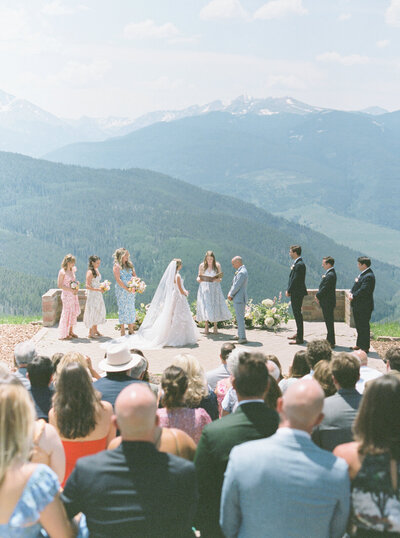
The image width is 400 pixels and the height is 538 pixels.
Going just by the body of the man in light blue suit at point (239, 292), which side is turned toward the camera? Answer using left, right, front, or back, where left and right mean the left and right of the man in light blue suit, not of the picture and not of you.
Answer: left

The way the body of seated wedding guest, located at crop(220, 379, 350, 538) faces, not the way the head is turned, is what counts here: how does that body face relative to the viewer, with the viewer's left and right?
facing away from the viewer

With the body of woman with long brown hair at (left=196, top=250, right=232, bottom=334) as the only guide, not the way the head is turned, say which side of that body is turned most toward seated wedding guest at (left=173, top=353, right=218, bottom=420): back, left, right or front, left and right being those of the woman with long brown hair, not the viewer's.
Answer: front

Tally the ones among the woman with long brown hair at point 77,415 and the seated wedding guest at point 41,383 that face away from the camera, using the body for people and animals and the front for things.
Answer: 2

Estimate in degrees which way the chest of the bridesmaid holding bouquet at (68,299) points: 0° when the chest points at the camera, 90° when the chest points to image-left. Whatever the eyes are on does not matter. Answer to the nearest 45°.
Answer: approximately 315°

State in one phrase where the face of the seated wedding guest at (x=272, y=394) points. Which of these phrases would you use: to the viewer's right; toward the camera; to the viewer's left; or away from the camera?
away from the camera

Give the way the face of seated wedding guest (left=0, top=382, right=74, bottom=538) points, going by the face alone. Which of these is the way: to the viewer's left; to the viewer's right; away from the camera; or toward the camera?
away from the camera

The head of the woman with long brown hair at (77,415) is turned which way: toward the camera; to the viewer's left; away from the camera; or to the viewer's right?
away from the camera

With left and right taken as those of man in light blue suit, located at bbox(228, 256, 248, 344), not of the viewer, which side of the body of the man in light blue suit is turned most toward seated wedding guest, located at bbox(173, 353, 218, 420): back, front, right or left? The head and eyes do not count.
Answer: left

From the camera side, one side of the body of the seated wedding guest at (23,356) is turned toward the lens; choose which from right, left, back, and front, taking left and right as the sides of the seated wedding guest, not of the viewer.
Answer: back

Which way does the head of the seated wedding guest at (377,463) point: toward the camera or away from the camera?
away from the camera

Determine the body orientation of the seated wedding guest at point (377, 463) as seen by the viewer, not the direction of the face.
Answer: away from the camera

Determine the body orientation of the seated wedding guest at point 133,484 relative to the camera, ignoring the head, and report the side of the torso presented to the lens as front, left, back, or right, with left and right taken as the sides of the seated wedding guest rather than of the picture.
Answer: back

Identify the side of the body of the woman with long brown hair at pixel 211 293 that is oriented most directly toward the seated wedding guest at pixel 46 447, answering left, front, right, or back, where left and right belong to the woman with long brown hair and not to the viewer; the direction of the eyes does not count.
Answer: front

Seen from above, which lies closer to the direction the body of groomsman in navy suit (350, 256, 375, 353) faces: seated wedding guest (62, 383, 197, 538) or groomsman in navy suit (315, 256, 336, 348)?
the groomsman in navy suit

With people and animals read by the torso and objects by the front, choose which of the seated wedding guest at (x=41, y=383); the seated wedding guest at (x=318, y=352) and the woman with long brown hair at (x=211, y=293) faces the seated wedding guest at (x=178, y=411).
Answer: the woman with long brown hair

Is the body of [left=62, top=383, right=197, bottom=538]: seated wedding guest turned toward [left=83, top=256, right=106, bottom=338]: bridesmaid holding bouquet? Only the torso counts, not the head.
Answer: yes

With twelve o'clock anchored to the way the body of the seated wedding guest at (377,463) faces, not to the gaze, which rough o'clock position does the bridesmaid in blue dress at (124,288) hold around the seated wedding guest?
The bridesmaid in blue dress is roughly at 11 o'clock from the seated wedding guest.

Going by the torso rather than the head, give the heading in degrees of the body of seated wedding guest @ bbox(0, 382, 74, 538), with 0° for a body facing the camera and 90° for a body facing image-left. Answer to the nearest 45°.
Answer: approximately 180°

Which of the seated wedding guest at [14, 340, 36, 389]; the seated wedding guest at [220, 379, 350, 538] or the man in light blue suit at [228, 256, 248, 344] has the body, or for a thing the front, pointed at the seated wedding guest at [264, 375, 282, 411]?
the seated wedding guest at [220, 379, 350, 538]

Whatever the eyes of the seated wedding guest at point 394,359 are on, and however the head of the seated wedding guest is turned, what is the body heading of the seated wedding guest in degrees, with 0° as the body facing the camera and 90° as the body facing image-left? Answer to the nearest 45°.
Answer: approximately 135°

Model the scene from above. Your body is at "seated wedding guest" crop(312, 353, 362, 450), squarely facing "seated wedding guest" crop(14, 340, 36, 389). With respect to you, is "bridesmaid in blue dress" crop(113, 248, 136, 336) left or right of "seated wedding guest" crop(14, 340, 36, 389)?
right
